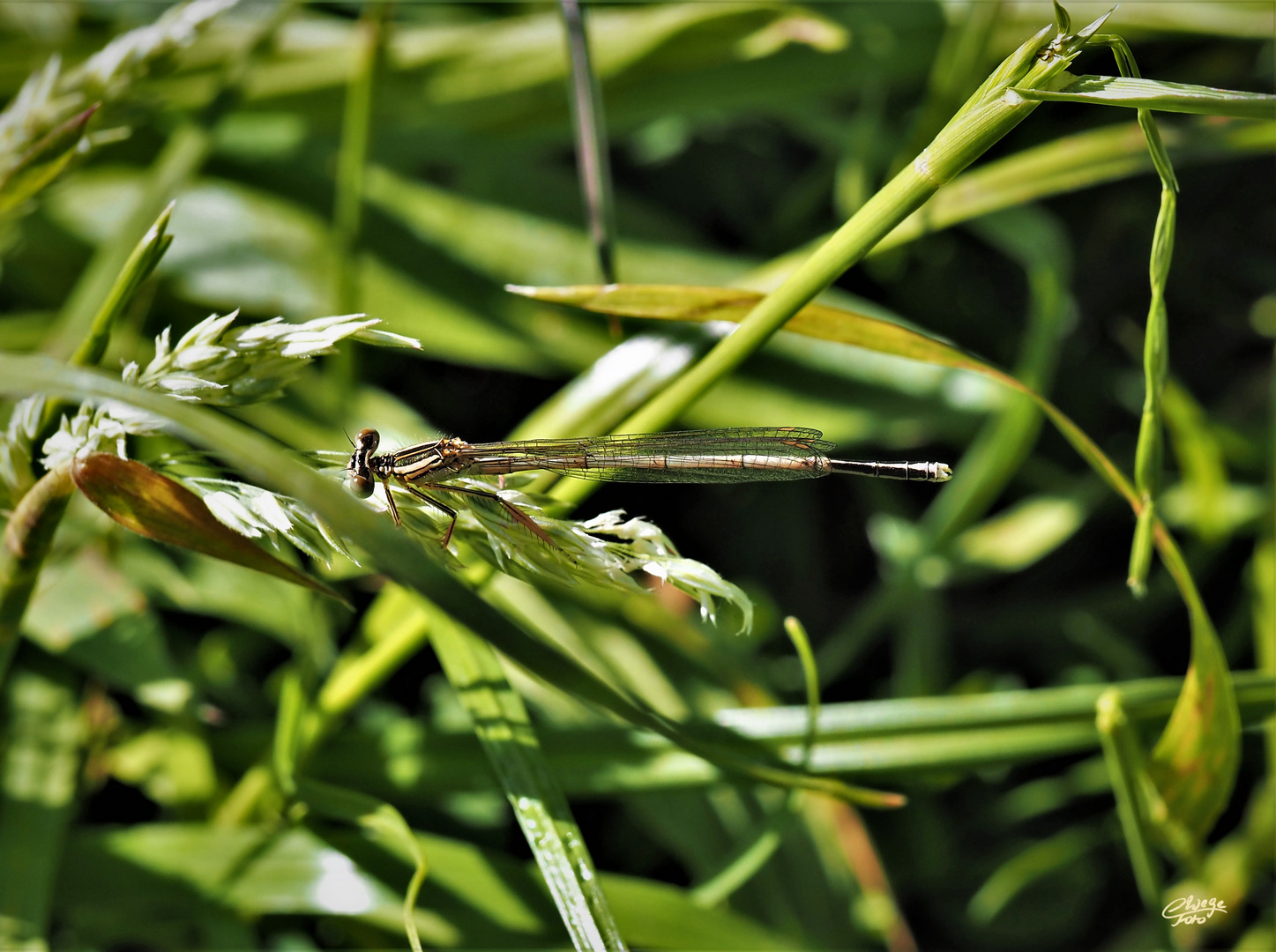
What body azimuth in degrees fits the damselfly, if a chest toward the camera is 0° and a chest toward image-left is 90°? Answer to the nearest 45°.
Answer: approximately 90°
